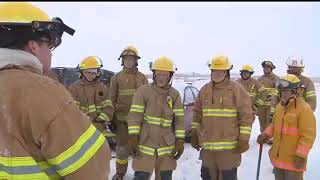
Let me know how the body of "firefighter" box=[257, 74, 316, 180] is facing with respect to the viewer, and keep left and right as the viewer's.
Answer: facing the viewer and to the left of the viewer

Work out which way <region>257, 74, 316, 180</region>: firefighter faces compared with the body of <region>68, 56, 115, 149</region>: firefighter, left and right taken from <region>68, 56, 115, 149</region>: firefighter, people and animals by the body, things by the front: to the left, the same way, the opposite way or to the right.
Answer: to the right

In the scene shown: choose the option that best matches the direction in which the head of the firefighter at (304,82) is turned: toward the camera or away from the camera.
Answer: toward the camera

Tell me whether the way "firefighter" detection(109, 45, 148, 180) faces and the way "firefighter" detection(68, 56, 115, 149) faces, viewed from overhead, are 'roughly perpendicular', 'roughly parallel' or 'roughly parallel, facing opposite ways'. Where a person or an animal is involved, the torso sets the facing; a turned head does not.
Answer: roughly parallel

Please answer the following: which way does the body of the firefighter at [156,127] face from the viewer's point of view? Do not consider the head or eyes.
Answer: toward the camera

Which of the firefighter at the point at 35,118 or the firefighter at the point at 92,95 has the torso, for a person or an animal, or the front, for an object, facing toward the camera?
the firefighter at the point at 92,95

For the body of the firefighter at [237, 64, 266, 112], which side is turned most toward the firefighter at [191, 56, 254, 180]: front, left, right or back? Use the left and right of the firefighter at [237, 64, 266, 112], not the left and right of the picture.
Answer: front

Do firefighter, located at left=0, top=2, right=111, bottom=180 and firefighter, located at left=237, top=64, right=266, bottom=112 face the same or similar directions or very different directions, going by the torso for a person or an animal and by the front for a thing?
very different directions

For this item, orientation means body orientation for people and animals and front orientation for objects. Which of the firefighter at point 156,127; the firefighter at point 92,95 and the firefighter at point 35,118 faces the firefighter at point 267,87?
the firefighter at point 35,118

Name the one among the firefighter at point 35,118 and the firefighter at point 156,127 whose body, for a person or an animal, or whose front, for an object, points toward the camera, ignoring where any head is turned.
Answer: the firefighter at point 156,127

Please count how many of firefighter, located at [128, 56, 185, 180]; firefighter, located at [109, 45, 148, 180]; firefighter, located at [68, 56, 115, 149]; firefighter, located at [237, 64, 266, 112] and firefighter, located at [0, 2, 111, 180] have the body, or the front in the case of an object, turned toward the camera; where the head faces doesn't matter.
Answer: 4

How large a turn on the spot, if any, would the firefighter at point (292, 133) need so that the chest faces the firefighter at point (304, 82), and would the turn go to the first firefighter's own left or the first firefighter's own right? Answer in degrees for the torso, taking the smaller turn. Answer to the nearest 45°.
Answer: approximately 135° to the first firefighter's own right

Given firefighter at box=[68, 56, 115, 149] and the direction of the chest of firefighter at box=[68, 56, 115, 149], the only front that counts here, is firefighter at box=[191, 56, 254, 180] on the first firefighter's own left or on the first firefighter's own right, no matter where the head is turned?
on the first firefighter's own left

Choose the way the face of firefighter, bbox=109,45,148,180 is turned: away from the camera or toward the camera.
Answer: toward the camera

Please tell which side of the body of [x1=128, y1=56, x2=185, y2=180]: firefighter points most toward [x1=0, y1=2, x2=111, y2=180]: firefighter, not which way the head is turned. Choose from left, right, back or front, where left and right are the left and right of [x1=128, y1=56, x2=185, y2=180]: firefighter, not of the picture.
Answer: front

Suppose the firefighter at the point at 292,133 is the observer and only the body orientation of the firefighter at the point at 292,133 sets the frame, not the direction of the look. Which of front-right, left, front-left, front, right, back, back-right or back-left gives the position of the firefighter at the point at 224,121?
front-right
